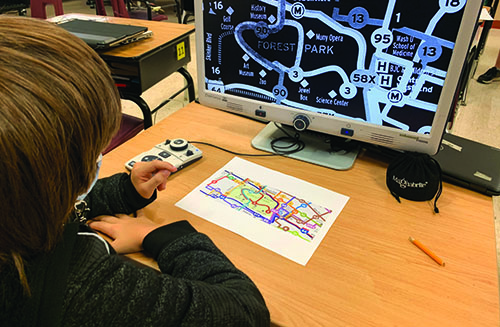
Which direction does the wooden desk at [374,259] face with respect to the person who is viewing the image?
facing the viewer and to the left of the viewer

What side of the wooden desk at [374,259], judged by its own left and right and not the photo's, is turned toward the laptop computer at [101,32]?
right

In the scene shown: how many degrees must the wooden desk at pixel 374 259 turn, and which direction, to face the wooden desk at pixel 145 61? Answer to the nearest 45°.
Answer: approximately 90° to its right
